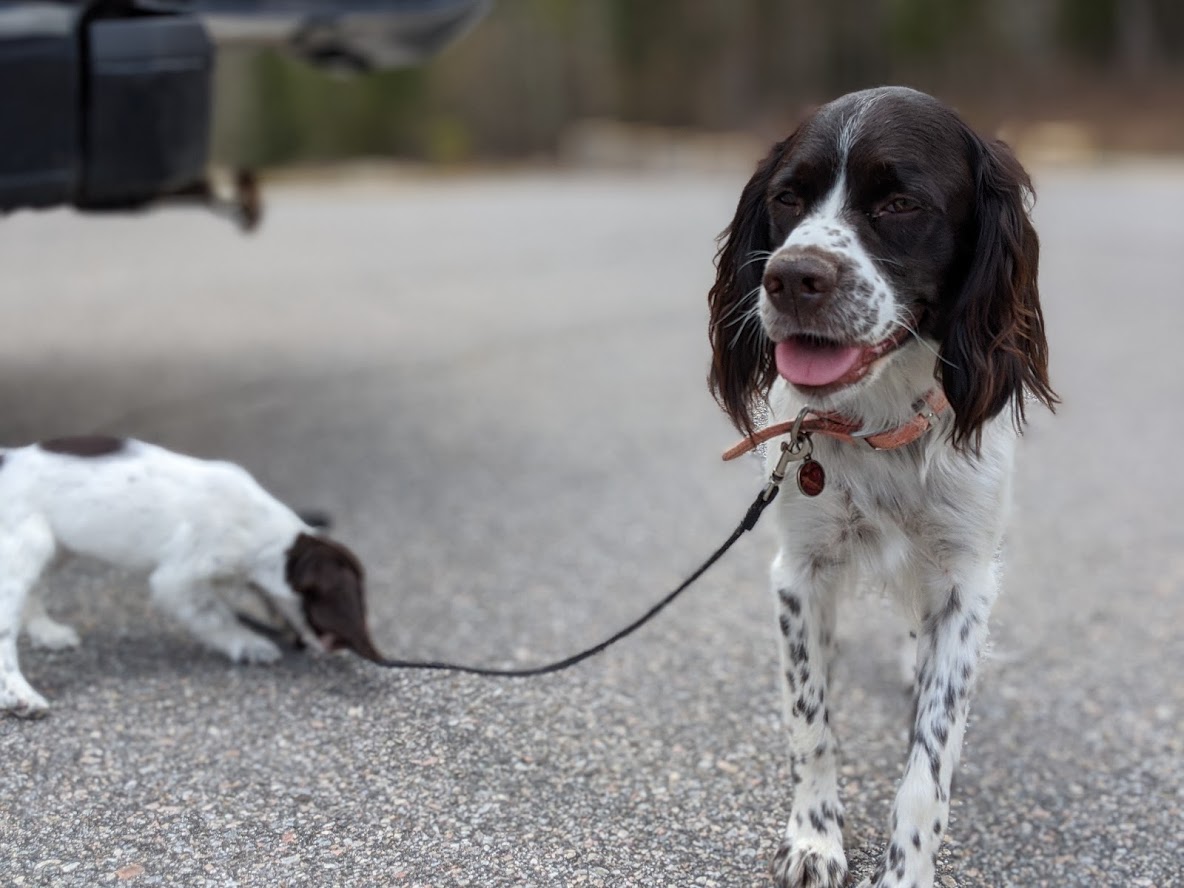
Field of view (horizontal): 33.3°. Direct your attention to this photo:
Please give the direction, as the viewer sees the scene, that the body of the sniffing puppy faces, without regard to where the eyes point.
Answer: to the viewer's right

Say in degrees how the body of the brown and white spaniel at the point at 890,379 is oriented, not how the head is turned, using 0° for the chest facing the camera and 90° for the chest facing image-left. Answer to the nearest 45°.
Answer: approximately 0°

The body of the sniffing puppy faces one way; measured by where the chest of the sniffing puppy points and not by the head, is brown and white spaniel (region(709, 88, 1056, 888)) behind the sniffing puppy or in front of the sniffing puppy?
in front

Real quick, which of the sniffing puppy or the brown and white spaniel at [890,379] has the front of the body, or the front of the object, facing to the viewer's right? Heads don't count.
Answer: the sniffing puppy

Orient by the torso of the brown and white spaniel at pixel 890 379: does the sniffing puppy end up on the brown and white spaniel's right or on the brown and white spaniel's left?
on the brown and white spaniel's right
